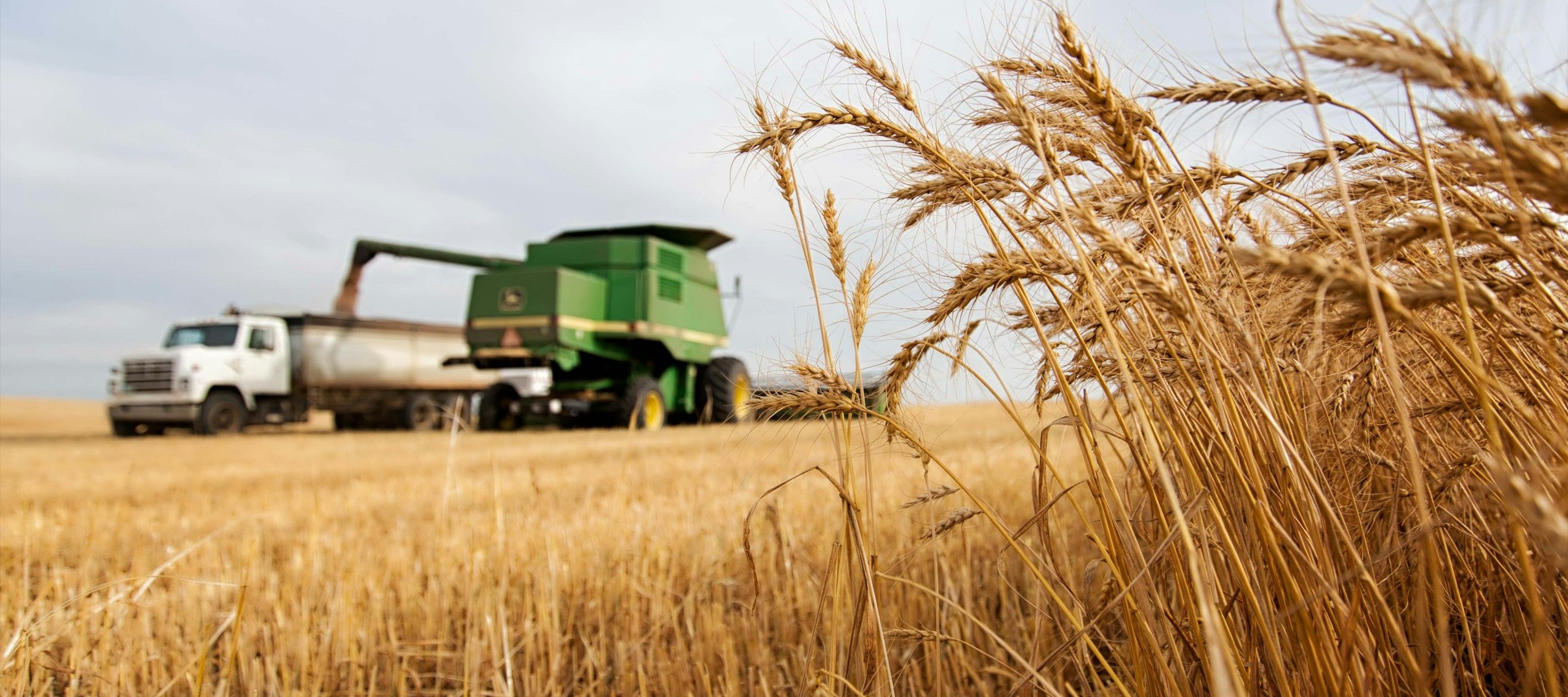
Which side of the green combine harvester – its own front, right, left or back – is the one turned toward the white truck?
left

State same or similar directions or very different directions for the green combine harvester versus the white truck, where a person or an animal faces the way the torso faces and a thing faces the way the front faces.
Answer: very different directions

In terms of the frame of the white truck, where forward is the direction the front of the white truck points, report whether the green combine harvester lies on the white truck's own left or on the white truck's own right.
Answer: on the white truck's own left

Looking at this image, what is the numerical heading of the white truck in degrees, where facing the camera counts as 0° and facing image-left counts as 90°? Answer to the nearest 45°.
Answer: approximately 45°

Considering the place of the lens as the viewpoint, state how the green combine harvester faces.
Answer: facing away from the viewer and to the right of the viewer
